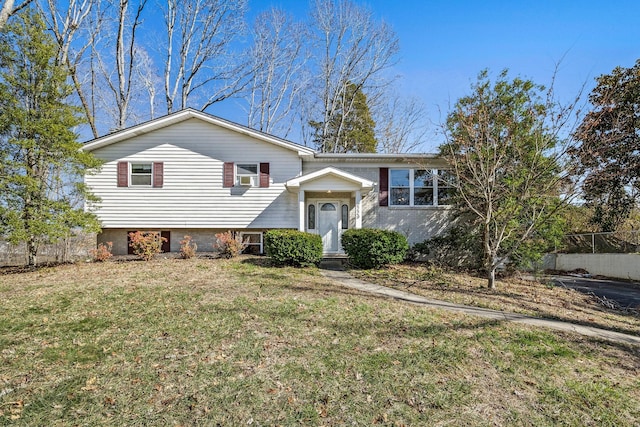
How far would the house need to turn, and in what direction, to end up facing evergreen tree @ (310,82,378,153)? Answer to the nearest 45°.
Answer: approximately 135° to its left

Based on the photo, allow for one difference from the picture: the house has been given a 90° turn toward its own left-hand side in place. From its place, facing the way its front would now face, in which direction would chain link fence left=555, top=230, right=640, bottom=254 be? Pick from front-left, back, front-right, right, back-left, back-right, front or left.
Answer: front

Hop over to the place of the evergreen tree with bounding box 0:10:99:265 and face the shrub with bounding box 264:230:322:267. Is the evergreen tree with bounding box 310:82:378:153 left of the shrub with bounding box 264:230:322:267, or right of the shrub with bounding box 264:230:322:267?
left

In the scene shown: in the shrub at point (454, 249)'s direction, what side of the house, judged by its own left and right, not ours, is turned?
left

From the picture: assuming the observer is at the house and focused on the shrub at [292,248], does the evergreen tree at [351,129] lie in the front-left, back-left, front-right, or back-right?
back-left

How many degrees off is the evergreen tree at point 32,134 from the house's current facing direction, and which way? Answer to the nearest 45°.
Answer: approximately 45° to its right

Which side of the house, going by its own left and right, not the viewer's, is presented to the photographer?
front

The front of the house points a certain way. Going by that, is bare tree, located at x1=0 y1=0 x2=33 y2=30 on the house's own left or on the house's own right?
on the house's own right

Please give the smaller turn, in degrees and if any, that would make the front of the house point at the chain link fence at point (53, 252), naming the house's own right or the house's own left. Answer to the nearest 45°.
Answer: approximately 90° to the house's own right

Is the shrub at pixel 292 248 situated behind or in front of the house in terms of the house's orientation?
in front

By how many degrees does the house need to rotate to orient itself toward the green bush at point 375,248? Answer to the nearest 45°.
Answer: approximately 45° to its left
